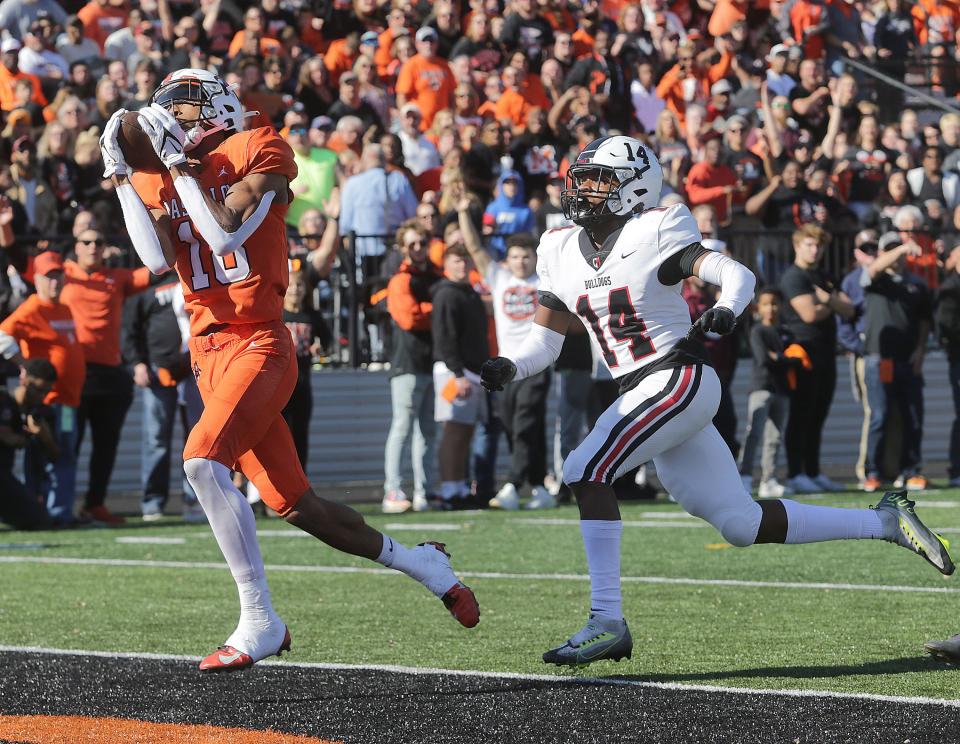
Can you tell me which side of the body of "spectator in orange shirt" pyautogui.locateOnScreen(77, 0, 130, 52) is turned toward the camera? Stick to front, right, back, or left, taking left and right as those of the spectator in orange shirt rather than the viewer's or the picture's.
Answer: front

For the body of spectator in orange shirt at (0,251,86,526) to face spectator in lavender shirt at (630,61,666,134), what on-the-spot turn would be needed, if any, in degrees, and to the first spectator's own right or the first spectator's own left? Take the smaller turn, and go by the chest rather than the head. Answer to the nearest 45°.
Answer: approximately 90° to the first spectator's own left

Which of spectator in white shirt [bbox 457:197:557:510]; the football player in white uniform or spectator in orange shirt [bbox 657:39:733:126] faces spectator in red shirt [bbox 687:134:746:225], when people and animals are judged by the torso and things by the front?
spectator in orange shirt [bbox 657:39:733:126]

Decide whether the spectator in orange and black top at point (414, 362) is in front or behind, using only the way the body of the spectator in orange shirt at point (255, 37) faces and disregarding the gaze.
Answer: in front

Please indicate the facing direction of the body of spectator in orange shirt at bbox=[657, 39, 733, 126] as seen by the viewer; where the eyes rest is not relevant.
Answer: toward the camera

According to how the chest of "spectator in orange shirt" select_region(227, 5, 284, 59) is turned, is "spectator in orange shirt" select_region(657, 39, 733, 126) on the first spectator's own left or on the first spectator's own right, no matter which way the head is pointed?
on the first spectator's own left

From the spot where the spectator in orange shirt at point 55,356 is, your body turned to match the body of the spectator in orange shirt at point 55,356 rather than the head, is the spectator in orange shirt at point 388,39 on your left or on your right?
on your left

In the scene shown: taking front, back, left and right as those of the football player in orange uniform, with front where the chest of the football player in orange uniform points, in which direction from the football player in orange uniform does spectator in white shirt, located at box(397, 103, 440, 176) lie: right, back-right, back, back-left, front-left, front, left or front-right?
back-right

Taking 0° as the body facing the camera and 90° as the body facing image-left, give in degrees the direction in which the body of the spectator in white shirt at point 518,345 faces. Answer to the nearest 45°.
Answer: approximately 0°

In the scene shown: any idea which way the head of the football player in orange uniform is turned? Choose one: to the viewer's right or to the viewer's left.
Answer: to the viewer's left

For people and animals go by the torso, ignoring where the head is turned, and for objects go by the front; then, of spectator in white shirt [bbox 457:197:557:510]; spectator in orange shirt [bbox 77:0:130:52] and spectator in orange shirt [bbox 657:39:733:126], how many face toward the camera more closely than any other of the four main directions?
3
